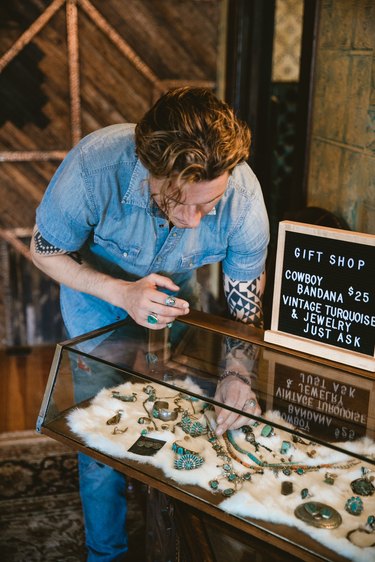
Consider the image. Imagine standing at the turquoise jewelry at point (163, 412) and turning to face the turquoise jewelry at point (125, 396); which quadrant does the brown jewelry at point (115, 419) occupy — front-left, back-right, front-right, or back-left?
front-left

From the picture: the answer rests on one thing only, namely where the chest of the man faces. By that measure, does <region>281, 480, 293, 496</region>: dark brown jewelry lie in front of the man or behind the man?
in front

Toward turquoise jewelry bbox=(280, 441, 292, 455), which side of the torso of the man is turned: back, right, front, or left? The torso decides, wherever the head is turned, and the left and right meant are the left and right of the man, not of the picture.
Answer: front

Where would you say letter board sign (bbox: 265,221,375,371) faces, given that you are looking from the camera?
facing the viewer and to the left of the viewer

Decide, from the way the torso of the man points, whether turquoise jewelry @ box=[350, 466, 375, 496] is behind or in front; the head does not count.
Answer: in front
